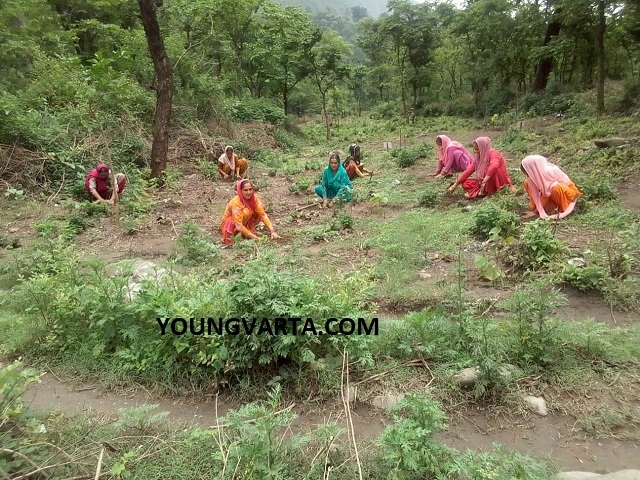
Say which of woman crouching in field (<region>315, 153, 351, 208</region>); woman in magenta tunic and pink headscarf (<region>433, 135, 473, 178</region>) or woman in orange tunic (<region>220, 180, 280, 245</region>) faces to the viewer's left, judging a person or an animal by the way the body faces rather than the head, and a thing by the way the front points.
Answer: the woman in magenta tunic and pink headscarf

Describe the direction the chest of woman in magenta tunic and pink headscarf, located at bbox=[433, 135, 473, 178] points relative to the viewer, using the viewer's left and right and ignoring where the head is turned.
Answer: facing to the left of the viewer

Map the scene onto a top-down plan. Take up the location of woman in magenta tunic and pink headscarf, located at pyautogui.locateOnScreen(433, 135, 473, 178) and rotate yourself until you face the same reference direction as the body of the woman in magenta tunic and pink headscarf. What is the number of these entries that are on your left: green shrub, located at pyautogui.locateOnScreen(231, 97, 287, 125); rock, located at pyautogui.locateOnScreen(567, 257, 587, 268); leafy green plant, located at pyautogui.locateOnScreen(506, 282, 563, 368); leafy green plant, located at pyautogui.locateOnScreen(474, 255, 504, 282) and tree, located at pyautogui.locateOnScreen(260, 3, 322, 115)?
3

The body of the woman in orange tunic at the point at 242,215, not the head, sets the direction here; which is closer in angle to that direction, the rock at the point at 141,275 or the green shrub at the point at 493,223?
the green shrub

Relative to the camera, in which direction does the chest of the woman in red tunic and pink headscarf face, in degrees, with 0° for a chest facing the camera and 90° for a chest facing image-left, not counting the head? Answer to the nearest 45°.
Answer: approximately 45°

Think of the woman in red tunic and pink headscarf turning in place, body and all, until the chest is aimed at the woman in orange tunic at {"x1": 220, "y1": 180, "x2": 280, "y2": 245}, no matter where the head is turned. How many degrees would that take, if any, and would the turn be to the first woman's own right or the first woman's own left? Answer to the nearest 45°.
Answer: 0° — they already face them

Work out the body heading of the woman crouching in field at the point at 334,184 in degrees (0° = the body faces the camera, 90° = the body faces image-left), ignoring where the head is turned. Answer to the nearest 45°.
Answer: approximately 0°

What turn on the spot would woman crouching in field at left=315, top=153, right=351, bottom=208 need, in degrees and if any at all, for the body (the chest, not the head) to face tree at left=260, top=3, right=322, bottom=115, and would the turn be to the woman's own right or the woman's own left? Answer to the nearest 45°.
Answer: approximately 180°

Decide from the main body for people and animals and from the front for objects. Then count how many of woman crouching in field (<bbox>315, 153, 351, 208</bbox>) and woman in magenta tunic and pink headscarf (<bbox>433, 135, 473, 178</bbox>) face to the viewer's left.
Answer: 1

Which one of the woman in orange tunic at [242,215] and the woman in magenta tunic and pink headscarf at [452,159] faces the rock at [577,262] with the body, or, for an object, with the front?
the woman in orange tunic

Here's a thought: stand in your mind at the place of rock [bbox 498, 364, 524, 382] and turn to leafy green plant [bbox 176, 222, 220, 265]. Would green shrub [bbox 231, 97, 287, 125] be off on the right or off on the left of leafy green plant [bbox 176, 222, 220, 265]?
right

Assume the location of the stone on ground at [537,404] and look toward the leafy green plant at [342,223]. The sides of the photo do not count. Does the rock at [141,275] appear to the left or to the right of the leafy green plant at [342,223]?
left

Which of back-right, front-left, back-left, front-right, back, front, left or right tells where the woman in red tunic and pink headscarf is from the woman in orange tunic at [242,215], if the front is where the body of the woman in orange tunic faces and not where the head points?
front-left
